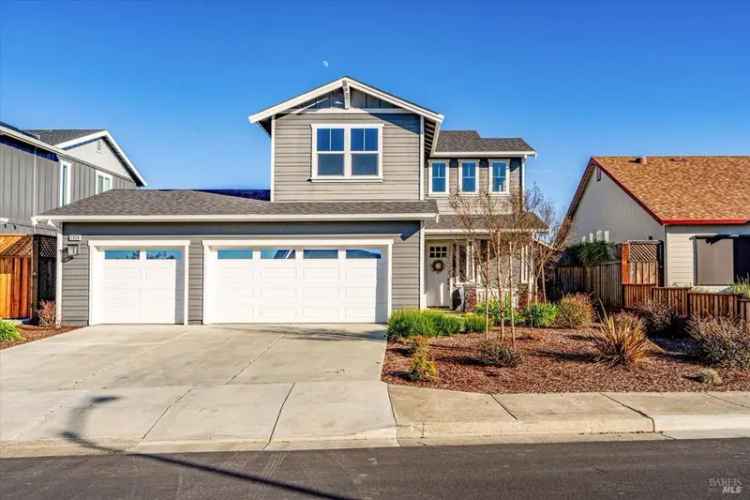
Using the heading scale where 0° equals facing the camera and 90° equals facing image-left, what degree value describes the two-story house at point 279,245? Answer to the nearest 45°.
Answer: approximately 0°

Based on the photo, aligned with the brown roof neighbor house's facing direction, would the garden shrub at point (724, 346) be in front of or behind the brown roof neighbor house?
in front

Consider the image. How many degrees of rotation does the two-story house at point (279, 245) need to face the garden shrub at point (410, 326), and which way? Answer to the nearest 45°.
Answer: approximately 45° to its left

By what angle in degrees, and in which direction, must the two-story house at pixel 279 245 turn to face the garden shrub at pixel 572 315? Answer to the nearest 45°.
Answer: approximately 90° to its left

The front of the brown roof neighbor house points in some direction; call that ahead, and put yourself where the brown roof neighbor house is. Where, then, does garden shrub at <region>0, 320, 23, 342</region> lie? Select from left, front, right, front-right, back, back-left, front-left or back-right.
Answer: front-right

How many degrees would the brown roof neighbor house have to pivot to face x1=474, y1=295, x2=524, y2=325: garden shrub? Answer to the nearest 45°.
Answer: approximately 45° to its right

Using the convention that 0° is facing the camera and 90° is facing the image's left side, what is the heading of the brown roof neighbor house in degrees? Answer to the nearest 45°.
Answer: approximately 0°

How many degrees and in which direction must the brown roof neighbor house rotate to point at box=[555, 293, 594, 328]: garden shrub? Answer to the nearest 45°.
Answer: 0° — it already faces it

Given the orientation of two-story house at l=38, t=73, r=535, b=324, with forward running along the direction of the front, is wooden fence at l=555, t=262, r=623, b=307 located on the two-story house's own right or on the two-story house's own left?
on the two-story house's own left

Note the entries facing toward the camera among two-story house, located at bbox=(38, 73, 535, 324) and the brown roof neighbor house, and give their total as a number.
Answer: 2
